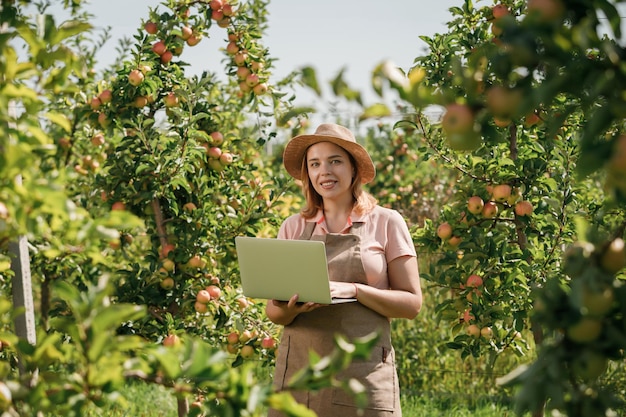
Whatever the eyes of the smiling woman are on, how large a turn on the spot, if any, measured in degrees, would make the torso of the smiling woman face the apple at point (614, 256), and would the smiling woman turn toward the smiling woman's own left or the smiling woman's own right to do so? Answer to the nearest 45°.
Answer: approximately 45° to the smiling woman's own left

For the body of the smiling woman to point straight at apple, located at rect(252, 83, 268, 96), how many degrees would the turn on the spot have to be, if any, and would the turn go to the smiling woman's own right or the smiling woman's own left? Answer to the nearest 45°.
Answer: approximately 135° to the smiling woman's own right

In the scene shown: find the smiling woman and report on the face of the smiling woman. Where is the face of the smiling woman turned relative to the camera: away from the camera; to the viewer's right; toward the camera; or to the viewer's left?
toward the camera

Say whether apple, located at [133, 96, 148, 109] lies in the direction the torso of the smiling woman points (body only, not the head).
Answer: no

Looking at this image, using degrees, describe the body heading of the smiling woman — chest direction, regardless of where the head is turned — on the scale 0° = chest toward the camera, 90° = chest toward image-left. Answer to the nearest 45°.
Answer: approximately 45°

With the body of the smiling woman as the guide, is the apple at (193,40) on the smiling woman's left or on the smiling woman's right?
on the smiling woman's right

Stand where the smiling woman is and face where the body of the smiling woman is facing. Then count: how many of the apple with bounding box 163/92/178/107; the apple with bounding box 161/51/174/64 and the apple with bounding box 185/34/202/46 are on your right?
3

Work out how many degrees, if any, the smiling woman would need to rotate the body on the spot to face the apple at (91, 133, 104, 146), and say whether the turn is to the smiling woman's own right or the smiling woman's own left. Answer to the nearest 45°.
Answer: approximately 90° to the smiling woman's own right

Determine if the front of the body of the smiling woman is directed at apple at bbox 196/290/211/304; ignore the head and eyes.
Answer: no

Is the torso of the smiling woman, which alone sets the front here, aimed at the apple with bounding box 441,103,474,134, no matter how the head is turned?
no

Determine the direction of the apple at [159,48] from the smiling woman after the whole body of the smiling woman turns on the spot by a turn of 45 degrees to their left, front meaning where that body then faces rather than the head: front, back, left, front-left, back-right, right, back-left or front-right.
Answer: back-right

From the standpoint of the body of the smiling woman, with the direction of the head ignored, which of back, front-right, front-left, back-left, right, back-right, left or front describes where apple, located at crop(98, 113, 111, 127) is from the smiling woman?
right

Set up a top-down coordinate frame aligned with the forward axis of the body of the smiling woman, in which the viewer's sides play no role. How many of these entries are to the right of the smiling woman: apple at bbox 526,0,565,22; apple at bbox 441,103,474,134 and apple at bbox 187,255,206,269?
1
